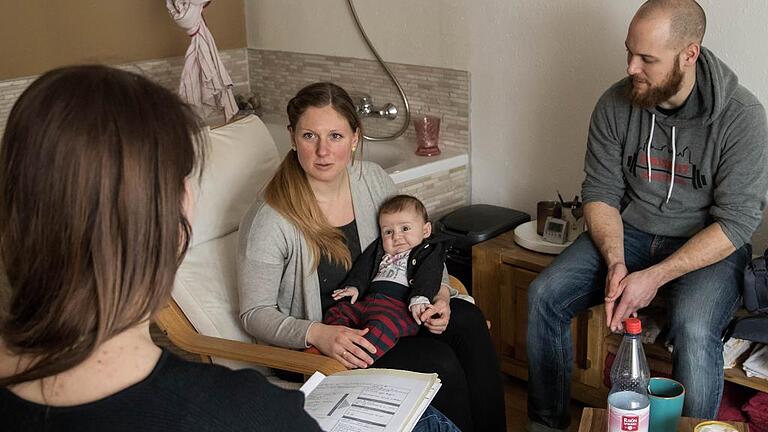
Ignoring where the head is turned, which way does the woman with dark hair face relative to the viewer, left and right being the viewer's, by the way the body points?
facing away from the viewer and to the right of the viewer

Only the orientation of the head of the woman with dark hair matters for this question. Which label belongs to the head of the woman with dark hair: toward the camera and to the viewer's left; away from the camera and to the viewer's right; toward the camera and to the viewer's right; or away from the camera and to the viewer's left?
away from the camera and to the viewer's right

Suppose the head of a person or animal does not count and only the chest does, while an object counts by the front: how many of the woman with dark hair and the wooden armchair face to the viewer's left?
0

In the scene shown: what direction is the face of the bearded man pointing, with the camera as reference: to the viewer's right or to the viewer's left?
to the viewer's left

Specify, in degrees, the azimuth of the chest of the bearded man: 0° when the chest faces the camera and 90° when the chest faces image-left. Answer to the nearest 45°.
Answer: approximately 45°
